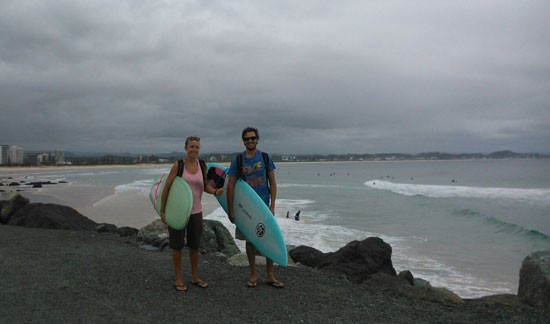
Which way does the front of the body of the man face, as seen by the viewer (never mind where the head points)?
toward the camera

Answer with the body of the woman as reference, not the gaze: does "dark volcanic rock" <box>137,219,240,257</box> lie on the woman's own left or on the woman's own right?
on the woman's own left

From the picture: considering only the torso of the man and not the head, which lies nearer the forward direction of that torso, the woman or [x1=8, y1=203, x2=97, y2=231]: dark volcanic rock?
the woman

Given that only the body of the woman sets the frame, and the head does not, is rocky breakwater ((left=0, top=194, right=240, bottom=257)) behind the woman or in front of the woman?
behind

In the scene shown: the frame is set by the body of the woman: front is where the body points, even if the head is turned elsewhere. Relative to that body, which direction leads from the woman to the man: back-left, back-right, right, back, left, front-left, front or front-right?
front-left

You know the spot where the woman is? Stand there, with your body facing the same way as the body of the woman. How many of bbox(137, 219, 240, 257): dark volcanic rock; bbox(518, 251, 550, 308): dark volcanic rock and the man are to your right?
0

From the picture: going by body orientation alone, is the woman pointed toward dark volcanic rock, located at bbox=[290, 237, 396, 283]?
no

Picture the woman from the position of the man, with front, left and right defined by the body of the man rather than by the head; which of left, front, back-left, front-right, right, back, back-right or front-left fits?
right

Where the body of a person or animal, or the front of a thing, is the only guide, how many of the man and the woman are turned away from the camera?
0

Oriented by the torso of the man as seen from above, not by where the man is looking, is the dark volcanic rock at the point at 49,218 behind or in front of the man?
behind

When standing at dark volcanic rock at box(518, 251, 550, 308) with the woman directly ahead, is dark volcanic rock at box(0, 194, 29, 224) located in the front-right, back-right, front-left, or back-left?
front-right

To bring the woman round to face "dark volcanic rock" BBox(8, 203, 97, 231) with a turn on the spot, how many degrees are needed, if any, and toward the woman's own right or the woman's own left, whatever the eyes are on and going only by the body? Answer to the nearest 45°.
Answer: approximately 180°

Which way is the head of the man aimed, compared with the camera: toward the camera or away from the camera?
toward the camera

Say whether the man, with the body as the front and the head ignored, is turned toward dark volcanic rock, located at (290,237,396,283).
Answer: no

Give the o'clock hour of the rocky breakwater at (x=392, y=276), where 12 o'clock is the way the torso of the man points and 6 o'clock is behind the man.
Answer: The rocky breakwater is roughly at 8 o'clock from the man.

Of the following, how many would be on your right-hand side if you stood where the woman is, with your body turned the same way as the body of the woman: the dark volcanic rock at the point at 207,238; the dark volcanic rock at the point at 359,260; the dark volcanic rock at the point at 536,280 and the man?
0

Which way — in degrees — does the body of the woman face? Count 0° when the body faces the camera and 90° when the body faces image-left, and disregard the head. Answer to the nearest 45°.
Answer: approximately 315°

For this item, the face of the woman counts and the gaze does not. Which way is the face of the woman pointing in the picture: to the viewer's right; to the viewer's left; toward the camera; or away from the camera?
toward the camera

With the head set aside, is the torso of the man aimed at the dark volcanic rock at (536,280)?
no

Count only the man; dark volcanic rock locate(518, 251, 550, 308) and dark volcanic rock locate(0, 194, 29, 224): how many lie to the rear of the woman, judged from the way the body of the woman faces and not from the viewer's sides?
1
